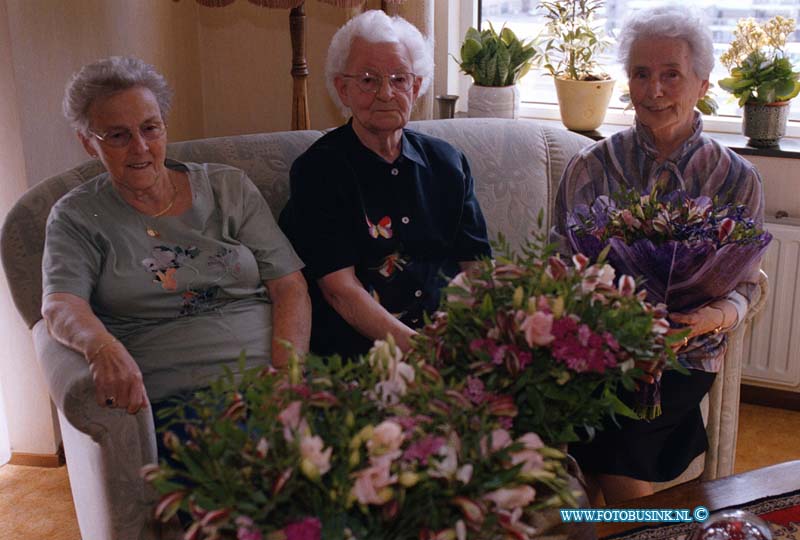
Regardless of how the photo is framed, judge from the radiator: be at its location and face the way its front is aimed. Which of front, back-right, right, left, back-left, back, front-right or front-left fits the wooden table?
front

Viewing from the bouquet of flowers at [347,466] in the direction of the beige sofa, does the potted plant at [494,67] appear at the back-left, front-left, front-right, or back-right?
front-right

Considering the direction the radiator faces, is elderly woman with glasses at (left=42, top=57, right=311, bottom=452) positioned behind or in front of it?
in front

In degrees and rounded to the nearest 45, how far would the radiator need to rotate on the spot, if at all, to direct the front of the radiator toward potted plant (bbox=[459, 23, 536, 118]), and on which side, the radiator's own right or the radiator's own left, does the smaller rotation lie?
approximately 90° to the radiator's own right

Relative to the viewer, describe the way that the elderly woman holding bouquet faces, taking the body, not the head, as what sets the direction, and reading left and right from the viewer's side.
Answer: facing the viewer and to the left of the viewer

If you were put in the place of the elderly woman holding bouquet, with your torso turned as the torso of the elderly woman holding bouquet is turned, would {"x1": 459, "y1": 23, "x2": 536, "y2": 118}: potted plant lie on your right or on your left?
on your right

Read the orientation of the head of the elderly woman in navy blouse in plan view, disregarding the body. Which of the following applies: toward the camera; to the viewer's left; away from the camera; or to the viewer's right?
toward the camera

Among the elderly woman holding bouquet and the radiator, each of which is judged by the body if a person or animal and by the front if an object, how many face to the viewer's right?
0

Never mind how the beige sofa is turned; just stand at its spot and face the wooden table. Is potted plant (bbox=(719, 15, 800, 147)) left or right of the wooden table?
left

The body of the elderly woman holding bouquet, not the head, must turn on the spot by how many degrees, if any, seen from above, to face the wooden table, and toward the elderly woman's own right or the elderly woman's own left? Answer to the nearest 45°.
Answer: approximately 45° to the elderly woman's own left

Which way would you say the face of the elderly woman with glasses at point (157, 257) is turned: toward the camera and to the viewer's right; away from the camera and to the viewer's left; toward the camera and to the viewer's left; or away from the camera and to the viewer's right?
toward the camera and to the viewer's right

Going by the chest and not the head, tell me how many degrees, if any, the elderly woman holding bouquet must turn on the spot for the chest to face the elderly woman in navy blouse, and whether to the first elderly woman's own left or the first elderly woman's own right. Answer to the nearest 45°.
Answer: approximately 45° to the first elderly woman's own right

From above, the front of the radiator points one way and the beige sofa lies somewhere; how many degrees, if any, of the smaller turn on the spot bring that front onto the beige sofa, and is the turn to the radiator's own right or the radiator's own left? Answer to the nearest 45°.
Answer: approximately 45° to the radiator's own right

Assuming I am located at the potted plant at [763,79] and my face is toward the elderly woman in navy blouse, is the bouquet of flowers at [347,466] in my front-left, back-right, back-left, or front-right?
front-left

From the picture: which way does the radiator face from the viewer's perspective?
toward the camera
